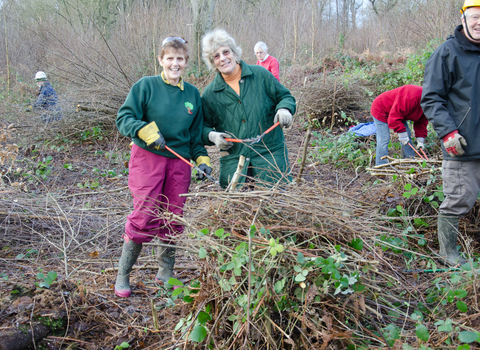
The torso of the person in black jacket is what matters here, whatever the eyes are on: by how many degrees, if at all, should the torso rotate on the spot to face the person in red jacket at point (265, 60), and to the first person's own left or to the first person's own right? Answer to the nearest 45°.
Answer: approximately 180°

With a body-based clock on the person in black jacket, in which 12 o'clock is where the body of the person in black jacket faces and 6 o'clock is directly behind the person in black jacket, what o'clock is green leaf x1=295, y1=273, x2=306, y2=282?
The green leaf is roughly at 2 o'clock from the person in black jacket.

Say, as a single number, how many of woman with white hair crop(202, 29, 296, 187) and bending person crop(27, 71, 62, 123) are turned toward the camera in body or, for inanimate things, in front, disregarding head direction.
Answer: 1

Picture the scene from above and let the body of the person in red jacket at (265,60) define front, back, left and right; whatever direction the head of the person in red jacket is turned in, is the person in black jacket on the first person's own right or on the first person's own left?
on the first person's own left

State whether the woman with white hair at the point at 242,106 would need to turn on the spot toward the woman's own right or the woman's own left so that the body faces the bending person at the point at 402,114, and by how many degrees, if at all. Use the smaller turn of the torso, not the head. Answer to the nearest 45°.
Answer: approximately 135° to the woman's own left

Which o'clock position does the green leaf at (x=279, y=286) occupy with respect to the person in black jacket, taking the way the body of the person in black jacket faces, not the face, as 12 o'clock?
The green leaf is roughly at 2 o'clock from the person in black jacket.

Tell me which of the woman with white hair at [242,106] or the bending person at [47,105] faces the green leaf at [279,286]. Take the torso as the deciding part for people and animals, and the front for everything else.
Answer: the woman with white hair
